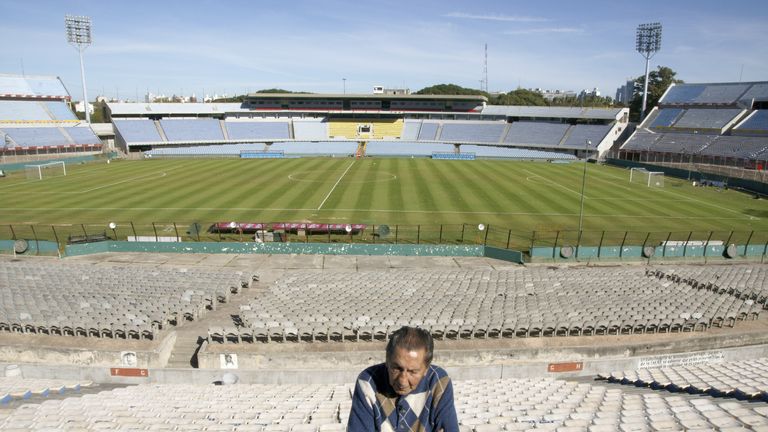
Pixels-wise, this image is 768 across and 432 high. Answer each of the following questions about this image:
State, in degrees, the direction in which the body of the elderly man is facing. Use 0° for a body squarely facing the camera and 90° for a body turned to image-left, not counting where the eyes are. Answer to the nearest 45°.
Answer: approximately 0°
